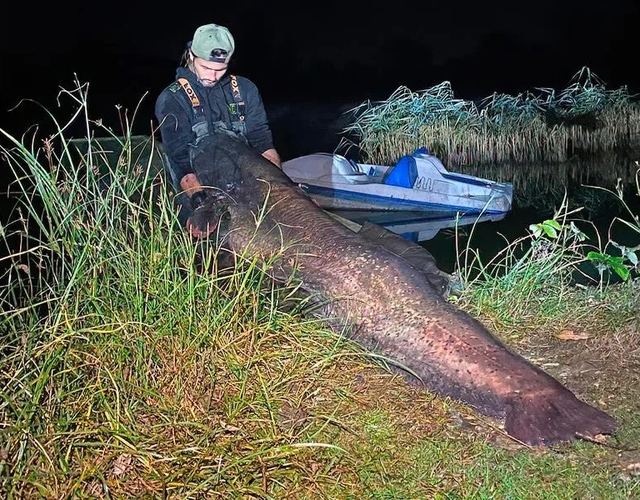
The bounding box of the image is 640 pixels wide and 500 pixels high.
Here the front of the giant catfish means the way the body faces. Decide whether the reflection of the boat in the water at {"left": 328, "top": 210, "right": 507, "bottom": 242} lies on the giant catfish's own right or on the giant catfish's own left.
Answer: on the giant catfish's own right

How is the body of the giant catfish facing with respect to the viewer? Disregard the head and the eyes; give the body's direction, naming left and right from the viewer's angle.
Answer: facing away from the viewer and to the left of the viewer

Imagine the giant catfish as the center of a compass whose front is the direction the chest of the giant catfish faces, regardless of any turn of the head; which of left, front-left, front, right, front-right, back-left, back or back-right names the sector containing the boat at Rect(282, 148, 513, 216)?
front-right
